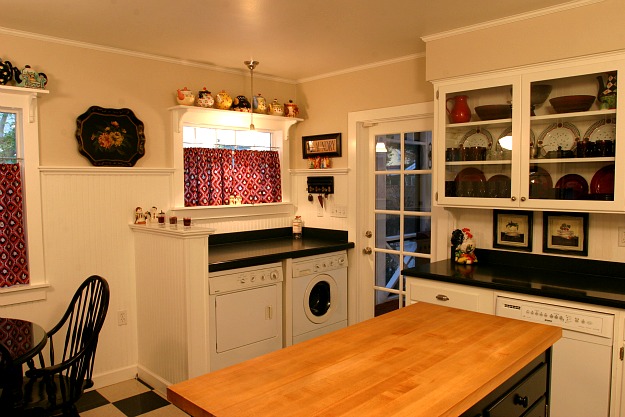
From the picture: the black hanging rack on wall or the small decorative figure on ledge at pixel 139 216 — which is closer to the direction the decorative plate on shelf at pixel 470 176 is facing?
the small decorative figure on ledge

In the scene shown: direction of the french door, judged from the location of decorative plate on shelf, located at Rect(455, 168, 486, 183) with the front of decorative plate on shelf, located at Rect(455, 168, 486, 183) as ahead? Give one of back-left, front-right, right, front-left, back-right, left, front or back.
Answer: back-right

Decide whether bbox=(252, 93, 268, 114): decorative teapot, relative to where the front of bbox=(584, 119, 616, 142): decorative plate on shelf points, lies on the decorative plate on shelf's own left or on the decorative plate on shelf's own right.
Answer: on the decorative plate on shelf's own right

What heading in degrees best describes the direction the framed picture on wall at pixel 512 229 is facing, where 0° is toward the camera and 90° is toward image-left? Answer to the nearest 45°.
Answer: approximately 0°

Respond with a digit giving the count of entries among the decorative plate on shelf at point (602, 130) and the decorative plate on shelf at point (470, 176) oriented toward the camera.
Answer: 2

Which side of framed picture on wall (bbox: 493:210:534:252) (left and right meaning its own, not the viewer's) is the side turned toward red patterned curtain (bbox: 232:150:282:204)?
right
